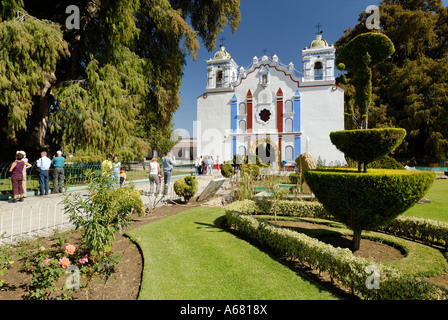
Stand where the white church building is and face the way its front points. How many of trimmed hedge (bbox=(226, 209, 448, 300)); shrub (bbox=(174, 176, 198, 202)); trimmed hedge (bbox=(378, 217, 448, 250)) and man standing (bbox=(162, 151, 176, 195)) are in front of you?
4

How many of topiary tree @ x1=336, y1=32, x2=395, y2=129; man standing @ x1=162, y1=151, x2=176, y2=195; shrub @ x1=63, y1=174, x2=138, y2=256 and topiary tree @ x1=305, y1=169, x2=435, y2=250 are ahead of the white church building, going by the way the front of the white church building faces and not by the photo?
4

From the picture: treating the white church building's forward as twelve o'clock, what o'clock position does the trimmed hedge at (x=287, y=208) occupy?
The trimmed hedge is roughly at 12 o'clock from the white church building.

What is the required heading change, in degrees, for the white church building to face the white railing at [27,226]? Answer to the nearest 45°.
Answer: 0° — it already faces it

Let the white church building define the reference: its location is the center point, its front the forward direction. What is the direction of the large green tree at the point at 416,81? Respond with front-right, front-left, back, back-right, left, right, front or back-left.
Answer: left

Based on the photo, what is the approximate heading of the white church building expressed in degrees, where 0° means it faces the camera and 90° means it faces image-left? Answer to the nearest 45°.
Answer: approximately 0°

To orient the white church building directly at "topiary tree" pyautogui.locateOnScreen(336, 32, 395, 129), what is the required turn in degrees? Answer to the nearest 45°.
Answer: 0° — it already faces it

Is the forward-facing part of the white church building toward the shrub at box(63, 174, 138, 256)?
yes

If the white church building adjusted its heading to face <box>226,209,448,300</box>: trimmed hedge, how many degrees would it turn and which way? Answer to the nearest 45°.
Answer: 0° — it already faces it

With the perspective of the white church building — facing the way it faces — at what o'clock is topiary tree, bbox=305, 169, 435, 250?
The topiary tree is roughly at 12 o'clock from the white church building.
